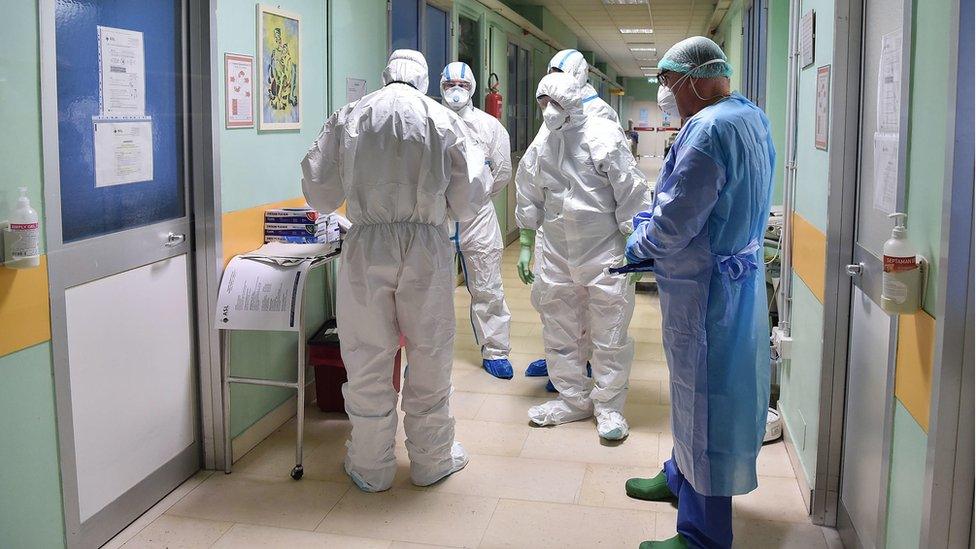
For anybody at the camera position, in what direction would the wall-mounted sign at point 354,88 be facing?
facing the viewer and to the right of the viewer

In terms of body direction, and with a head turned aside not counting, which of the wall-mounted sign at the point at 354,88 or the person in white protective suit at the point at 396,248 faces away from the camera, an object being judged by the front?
the person in white protective suit

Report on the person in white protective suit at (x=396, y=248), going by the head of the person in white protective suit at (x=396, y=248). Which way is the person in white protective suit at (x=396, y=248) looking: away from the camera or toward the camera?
away from the camera

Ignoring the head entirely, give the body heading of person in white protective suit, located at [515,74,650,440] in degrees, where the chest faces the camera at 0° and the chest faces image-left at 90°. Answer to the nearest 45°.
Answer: approximately 45°

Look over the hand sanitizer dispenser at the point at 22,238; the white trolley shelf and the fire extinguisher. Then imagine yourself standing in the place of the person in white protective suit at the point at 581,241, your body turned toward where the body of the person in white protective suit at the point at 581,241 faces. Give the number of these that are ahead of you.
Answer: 2

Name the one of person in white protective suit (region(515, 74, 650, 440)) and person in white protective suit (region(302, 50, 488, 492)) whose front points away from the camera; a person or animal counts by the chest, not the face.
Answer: person in white protective suit (region(302, 50, 488, 492))

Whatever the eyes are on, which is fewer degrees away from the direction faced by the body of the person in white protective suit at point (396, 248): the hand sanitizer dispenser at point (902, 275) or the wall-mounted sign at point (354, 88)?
the wall-mounted sign

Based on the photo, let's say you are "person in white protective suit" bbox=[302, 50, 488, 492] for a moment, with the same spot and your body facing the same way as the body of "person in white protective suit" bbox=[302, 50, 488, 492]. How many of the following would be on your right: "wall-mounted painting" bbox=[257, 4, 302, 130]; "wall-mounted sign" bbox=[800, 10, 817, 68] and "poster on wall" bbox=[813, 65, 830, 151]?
2

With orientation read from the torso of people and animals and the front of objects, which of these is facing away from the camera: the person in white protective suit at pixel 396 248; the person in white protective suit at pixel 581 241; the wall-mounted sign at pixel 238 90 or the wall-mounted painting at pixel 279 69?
the person in white protective suit at pixel 396 248

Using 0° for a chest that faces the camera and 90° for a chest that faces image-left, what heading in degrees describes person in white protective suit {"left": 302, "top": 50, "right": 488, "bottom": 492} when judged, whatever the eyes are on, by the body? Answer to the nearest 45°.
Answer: approximately 180°

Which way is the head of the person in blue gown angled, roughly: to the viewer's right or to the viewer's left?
to the viewer's left

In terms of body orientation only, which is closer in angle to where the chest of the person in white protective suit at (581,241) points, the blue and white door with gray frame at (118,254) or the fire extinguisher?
the blue and white door with gray frame

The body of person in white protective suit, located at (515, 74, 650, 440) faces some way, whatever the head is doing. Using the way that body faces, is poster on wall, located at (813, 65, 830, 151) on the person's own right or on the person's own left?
on the person's own left

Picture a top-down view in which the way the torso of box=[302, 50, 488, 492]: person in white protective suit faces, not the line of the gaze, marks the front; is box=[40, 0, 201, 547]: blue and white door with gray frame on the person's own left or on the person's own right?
on the person's own left

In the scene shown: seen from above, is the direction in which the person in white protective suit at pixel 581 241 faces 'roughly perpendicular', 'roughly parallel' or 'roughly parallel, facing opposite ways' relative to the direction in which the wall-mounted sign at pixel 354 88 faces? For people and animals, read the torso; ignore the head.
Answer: roughly perpendicular
